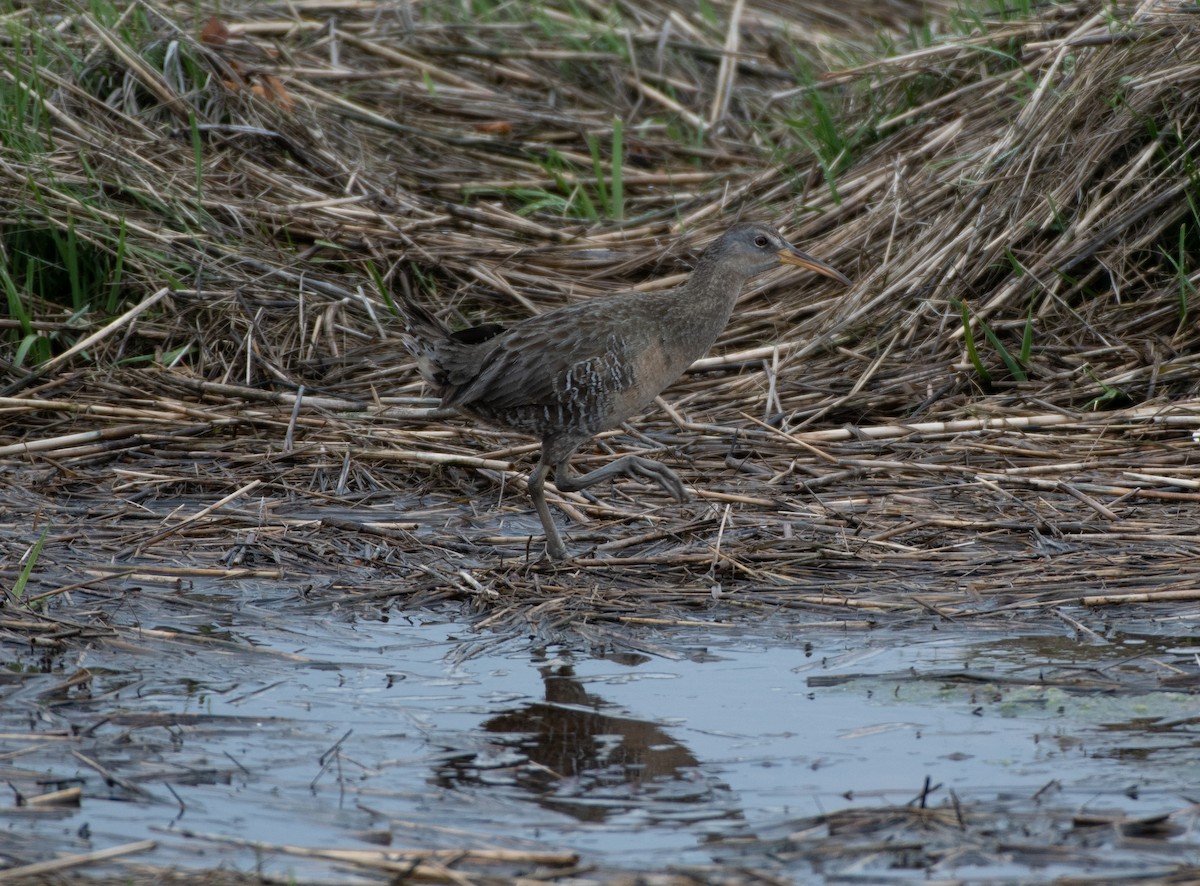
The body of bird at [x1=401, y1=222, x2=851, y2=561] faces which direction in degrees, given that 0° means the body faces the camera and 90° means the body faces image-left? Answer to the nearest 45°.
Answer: approximately 270°
